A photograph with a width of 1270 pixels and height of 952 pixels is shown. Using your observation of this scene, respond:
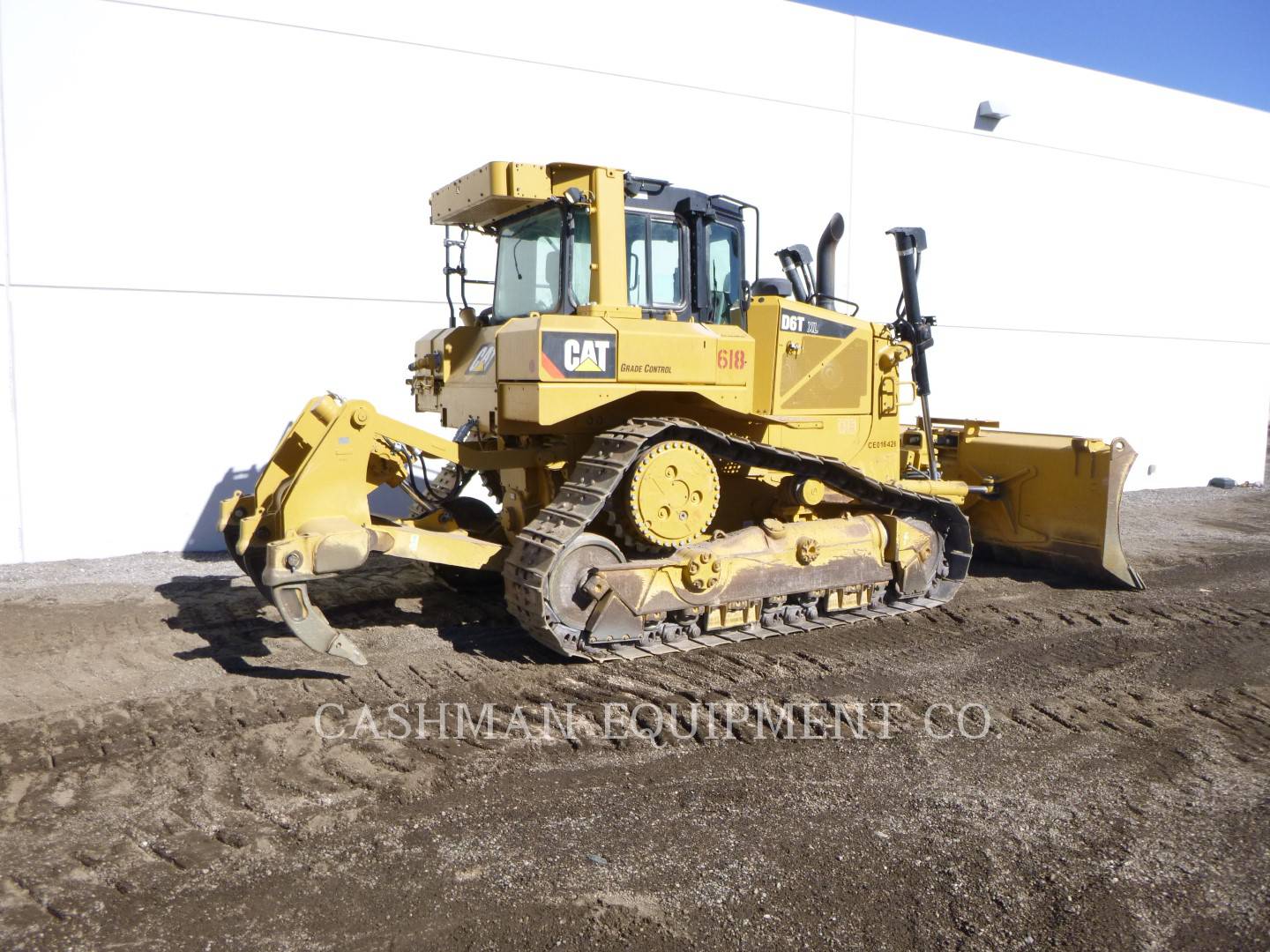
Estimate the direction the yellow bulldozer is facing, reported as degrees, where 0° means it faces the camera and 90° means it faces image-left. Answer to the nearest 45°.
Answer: approximately 225°
